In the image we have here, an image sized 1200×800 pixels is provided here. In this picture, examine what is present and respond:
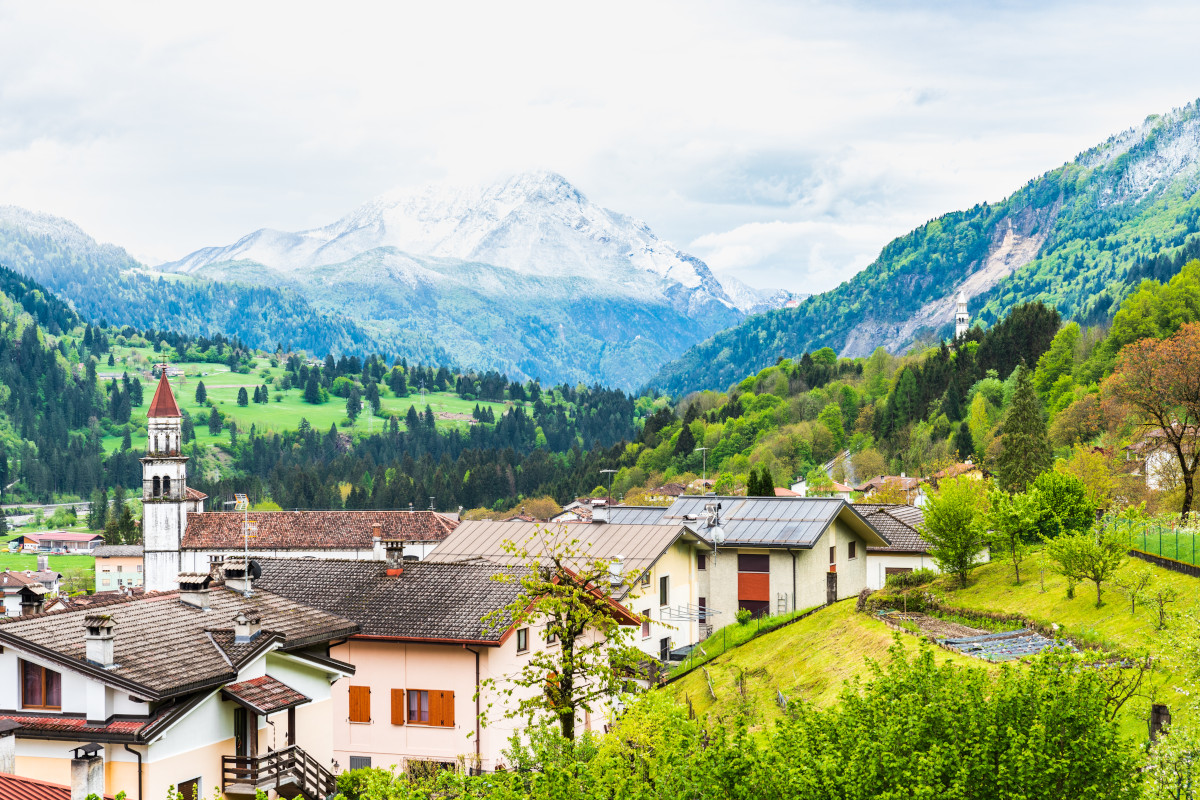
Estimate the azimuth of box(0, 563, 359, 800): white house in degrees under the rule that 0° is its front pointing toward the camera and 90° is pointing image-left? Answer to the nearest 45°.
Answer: approximately 315°

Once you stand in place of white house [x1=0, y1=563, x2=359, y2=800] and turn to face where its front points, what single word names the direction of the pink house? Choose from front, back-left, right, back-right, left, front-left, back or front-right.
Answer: left

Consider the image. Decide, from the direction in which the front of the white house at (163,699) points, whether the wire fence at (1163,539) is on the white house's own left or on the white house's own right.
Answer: on the white house's own left
